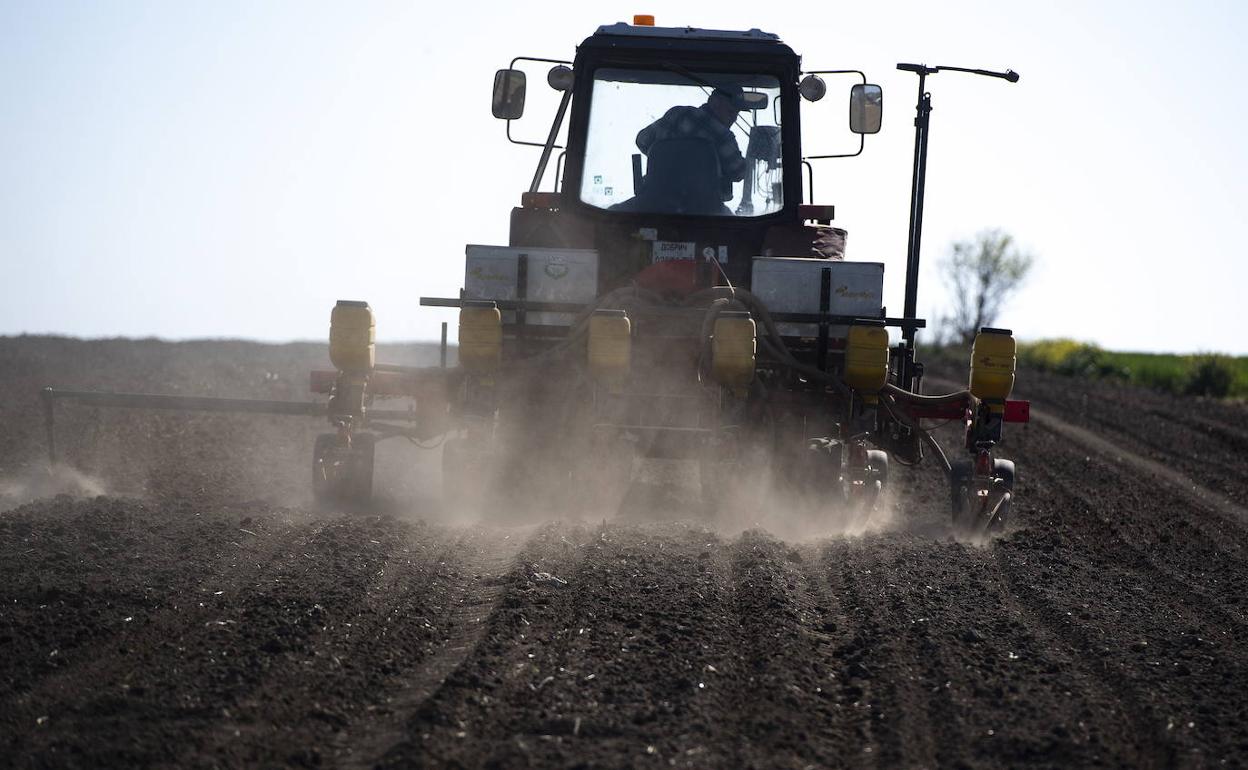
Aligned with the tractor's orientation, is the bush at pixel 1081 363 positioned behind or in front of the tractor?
in front

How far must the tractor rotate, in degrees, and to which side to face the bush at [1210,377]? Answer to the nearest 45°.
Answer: approximately 45° to its right

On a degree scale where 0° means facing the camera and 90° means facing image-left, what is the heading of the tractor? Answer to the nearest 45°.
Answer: approximately 180°
